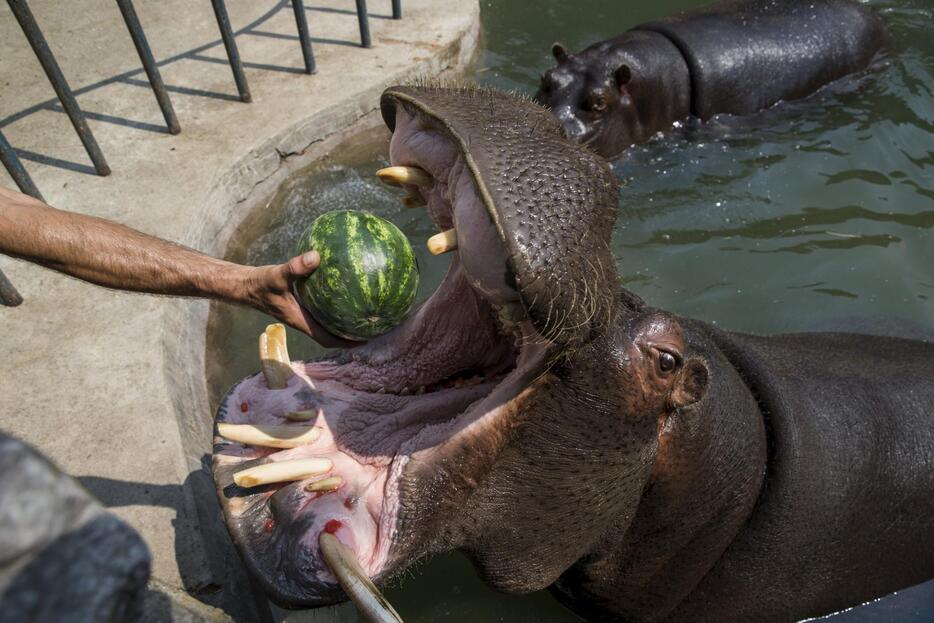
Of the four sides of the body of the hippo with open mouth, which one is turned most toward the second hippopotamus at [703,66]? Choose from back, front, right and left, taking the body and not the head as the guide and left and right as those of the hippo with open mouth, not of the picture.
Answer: right

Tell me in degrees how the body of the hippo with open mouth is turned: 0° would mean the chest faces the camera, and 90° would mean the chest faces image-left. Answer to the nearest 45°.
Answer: approximately 90°

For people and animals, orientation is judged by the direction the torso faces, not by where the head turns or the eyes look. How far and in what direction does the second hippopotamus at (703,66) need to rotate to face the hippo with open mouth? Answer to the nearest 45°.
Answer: approximately 45° to its left

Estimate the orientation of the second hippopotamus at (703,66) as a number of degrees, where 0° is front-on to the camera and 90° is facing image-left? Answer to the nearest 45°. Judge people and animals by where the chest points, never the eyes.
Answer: approximately 45°
